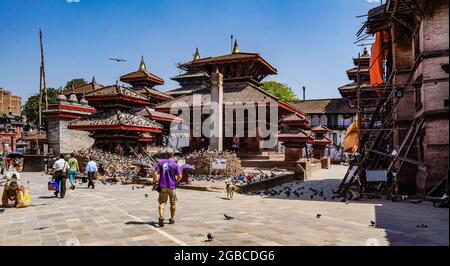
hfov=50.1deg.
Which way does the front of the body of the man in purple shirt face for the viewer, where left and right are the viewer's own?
facing away from the viewer
